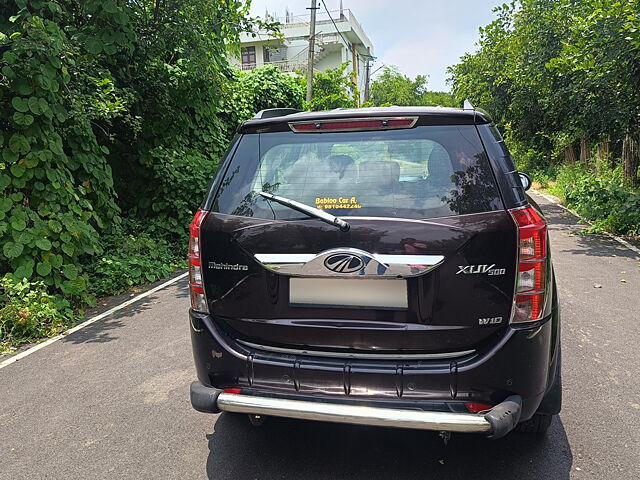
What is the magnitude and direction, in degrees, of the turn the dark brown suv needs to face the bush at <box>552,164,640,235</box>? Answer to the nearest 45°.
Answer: approximately 45° to its right

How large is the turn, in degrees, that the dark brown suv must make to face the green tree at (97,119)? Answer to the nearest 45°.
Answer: approximately 45° to its left

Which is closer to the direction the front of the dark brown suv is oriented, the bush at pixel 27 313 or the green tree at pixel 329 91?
the green tree

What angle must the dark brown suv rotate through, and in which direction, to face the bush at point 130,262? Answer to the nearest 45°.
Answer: approximately 45° to its left

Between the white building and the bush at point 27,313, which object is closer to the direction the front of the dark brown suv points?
the white building

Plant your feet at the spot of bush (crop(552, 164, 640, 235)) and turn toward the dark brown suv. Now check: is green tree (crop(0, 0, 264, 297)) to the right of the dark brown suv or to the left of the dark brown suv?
right

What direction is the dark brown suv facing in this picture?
away from the camera

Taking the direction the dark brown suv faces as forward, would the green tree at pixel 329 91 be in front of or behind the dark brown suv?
in front

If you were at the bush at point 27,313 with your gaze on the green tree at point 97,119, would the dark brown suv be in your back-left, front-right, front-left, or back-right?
back-right

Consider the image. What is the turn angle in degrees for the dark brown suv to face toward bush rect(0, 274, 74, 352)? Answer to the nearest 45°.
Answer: approximately 45° to its left

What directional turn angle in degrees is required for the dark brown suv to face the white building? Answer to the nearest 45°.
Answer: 0° — it already faces it
